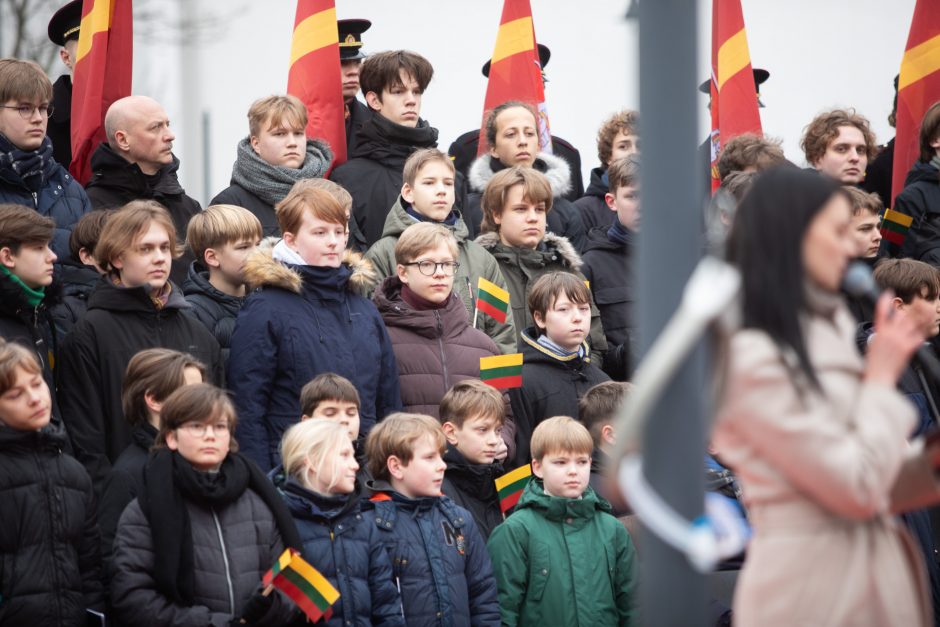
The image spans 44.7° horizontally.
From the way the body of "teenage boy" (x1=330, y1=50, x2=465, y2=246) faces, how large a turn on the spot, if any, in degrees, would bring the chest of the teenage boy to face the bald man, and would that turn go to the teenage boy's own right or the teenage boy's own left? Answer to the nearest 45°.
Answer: approximately 90° to the teenage boy's own right

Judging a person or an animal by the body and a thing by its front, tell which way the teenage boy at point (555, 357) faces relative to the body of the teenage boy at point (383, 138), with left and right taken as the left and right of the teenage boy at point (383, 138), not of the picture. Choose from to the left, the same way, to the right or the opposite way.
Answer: the same way

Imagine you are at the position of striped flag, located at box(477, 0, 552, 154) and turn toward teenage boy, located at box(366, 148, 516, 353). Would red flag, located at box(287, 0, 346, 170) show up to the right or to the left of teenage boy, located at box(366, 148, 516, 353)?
right

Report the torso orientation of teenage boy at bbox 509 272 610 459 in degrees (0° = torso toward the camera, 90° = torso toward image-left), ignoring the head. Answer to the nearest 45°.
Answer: approximately 315°

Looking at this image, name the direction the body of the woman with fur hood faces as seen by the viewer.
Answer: toward the camera

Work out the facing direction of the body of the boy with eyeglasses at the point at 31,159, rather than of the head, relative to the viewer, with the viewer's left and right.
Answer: facing the viewer and to the right of the viewer

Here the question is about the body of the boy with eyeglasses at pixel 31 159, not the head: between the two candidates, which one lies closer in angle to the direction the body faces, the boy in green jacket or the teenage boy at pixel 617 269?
the boy in green jacket

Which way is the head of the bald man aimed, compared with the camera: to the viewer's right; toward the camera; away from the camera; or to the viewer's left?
to the viewer's right

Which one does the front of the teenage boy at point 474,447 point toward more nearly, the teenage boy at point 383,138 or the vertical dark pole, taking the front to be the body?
the vertical dark pole

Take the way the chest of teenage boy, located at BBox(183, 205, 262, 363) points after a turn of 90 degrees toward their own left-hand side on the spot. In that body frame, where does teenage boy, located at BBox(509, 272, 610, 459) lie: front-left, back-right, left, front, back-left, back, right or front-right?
front-right

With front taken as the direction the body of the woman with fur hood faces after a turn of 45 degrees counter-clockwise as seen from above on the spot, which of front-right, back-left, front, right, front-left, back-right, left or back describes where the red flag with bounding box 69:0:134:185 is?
back-right

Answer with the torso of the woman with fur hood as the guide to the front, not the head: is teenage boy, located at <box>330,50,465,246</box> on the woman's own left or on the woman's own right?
on the woman's own right

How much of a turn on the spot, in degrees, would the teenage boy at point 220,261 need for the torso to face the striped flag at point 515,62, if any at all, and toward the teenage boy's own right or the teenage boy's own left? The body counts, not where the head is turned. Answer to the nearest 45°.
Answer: approximately 90° to the teenage boy's own left

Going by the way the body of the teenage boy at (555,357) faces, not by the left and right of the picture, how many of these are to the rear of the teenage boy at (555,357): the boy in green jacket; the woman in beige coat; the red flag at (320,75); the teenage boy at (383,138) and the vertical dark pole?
2
